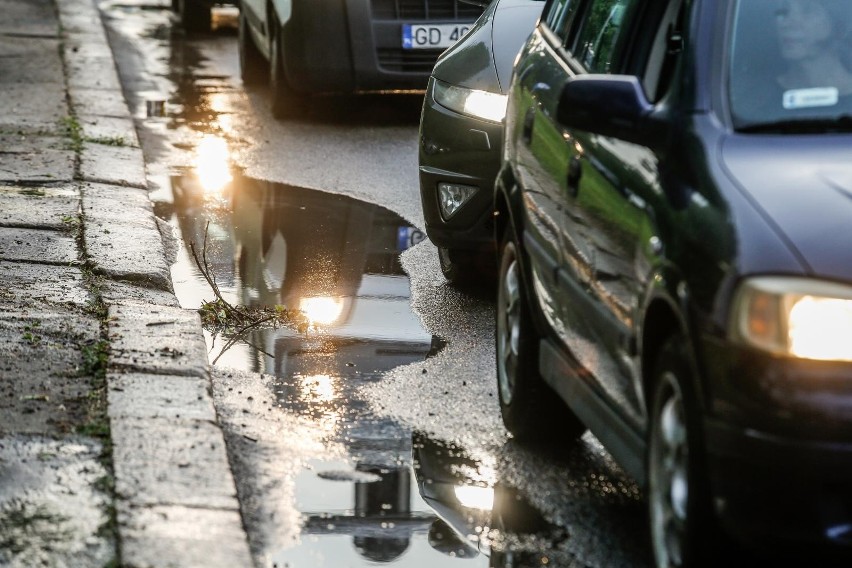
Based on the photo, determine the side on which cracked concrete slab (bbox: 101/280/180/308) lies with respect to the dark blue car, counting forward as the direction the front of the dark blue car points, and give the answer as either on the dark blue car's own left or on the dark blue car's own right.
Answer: on the dark blue car's own right

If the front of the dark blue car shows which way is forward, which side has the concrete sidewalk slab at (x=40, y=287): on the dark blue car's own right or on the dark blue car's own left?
on the dark blue car's own right

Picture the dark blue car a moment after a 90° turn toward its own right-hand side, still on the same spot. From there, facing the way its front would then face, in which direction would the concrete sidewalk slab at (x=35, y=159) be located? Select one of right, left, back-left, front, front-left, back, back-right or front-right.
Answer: front-right

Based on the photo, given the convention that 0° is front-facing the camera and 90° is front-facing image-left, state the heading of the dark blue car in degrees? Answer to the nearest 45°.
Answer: approximately 0°

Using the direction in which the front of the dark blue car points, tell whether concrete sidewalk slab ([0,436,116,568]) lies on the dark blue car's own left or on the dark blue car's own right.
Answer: on the dark blue car's own right

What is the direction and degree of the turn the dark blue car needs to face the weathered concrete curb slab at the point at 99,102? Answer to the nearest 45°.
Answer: approximately 135° to its right

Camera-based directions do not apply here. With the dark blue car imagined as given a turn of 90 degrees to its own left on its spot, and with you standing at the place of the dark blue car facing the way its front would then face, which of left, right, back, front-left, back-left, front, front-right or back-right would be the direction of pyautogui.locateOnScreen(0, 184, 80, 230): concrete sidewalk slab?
back-left

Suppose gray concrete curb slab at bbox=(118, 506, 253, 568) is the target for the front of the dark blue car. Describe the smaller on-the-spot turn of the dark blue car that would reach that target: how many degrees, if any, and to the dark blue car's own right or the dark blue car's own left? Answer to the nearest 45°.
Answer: approximately 90° to the dark blue car's own right

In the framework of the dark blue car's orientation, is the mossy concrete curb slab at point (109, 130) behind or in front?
behind

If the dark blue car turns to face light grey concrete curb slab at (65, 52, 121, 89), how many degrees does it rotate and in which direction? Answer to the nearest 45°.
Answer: approximately 135° to its right
